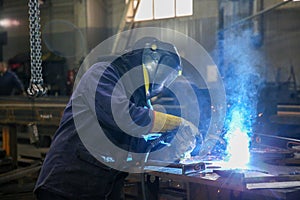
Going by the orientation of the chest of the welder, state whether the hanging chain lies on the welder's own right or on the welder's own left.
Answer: on the welder's own left

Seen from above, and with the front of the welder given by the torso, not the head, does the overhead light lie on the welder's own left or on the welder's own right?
on the welder's own left

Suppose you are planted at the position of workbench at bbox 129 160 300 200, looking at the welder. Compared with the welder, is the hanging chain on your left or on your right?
right

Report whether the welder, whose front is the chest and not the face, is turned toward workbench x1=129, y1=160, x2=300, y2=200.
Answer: yes

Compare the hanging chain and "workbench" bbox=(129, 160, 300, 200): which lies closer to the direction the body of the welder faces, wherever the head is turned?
the workbench

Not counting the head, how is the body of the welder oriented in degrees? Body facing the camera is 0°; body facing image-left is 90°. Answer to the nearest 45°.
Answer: approximately 270°
